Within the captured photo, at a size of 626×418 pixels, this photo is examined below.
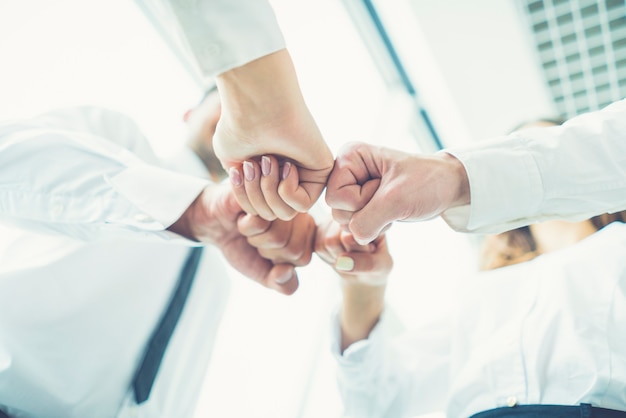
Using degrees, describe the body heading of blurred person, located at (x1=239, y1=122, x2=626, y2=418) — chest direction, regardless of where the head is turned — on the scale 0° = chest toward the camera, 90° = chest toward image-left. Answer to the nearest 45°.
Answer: approximately 45°

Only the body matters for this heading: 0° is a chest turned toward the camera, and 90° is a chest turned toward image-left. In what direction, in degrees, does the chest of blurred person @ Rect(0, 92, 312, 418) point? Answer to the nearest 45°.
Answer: approximately 315°
